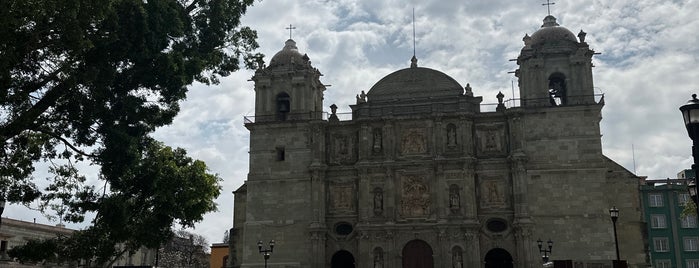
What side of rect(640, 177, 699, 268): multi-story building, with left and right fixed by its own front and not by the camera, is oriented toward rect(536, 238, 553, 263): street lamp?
front

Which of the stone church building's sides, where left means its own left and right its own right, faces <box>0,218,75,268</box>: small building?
right

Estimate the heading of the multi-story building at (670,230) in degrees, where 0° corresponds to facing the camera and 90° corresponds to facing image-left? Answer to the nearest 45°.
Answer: approximately 0°

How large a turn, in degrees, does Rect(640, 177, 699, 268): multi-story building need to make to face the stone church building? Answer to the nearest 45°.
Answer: approximately 45° to its right

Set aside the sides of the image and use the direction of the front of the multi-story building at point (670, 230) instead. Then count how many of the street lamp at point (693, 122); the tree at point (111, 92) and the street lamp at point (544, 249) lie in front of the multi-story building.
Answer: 3

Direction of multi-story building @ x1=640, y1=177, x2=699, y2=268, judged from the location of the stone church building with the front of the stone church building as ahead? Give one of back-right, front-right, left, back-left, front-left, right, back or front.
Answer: back-left

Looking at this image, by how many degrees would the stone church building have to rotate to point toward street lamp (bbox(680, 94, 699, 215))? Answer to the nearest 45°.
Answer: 0° — it already faces it

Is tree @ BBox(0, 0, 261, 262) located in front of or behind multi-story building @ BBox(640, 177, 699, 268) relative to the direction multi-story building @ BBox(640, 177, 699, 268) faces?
in front

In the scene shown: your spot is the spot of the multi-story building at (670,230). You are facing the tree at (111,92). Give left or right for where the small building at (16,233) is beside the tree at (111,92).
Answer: right

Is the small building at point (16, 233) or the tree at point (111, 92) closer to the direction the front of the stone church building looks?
the tree

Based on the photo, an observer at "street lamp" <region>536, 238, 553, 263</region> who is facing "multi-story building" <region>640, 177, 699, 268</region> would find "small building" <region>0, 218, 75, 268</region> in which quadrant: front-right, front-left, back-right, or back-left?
back-left

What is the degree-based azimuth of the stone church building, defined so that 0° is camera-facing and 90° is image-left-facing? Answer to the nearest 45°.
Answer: approximately 0°

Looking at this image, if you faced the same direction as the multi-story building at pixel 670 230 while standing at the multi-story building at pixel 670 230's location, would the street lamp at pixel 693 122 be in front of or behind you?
in front

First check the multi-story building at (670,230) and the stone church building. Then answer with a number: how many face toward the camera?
2
